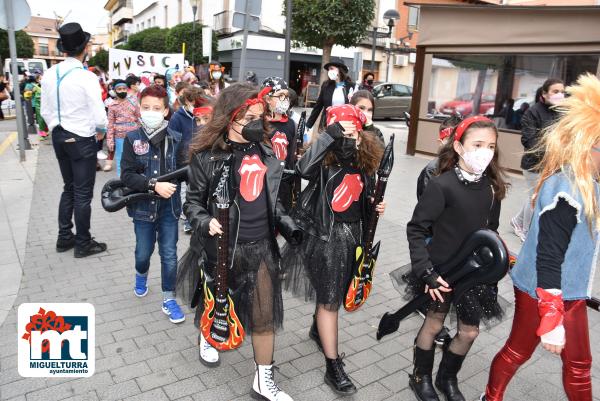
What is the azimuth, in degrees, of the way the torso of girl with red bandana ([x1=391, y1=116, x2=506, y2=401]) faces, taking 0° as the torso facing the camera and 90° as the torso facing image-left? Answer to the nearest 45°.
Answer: approximately 315°

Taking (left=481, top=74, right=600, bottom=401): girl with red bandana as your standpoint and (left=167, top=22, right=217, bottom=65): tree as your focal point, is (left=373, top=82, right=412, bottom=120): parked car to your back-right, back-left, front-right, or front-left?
front-right

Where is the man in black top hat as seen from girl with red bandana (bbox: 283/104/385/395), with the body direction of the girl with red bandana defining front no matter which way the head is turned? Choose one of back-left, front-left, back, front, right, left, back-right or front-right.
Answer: back

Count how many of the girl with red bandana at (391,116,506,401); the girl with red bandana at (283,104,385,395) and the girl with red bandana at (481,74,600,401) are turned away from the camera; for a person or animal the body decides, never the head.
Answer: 0

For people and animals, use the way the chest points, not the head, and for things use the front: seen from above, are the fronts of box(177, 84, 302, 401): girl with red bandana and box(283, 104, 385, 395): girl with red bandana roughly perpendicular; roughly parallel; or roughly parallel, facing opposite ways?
roughly parallel

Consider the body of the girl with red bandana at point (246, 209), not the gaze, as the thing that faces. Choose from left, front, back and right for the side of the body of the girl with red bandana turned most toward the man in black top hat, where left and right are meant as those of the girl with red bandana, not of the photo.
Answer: back

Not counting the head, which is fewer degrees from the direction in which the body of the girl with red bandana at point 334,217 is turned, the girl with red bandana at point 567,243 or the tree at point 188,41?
the girl with red bandana

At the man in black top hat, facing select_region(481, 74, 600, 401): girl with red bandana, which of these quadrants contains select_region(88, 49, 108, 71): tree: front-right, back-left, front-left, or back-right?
back-left

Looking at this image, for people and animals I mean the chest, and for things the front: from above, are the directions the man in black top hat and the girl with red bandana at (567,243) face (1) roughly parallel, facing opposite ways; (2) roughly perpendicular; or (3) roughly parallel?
roughly perpendicular

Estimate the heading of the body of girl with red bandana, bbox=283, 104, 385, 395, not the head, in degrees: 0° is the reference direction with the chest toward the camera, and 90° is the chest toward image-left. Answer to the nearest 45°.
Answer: approximately 315°

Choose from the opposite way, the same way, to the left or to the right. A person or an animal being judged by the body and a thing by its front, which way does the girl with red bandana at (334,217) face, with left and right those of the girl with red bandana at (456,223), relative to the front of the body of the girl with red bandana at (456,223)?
the same way
